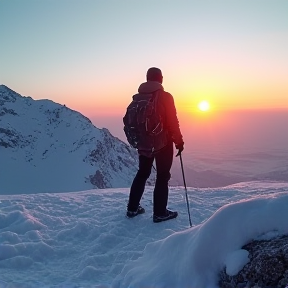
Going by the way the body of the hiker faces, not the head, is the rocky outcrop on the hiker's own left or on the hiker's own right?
on the hiker's own right

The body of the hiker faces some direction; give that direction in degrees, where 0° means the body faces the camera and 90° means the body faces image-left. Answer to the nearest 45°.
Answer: approximately 225°
